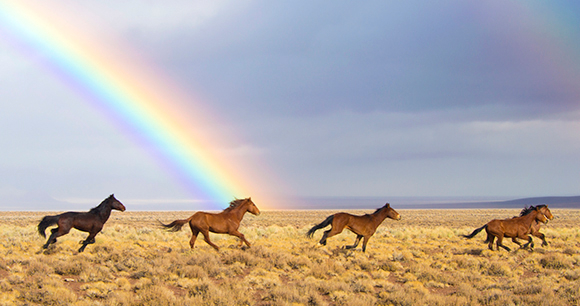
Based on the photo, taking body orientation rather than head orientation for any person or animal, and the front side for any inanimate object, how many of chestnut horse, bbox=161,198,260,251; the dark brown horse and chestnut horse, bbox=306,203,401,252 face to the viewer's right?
3

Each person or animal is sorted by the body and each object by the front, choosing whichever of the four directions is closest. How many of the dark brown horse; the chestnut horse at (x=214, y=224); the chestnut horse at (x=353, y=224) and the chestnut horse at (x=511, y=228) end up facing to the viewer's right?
4

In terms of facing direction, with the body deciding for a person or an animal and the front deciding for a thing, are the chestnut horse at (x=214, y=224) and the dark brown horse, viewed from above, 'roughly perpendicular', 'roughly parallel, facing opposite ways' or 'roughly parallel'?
roughly parallel

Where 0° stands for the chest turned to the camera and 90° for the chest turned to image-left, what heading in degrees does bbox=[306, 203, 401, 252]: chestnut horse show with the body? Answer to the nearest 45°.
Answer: approximately 270°

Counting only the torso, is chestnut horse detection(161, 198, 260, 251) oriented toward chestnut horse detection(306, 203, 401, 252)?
yes

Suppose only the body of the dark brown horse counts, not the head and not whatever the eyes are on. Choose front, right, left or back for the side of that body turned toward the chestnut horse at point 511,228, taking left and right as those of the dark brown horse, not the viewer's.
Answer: front

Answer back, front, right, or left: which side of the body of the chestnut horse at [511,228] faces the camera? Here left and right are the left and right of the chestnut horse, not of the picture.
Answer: right

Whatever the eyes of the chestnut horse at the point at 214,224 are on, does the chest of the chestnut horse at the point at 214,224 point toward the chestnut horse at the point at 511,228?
yes

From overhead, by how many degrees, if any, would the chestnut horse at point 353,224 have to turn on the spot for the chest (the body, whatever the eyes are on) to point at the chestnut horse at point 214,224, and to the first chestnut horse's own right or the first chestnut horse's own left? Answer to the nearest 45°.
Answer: approximately 180°

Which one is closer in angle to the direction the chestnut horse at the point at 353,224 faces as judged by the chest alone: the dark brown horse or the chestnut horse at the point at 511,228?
the chestnut horse

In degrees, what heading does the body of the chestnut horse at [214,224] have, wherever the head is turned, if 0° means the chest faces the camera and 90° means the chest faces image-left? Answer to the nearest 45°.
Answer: approximately 270°

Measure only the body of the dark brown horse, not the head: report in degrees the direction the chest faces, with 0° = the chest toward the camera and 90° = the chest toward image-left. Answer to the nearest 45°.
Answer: approximately 270°

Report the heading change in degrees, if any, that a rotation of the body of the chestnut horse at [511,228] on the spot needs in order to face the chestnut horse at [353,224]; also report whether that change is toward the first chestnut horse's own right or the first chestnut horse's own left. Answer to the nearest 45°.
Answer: approximately 135° to the first chestnut horse's own right

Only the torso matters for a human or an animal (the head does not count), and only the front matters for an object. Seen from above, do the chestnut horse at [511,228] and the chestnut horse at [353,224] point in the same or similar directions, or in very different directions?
same or similar directions

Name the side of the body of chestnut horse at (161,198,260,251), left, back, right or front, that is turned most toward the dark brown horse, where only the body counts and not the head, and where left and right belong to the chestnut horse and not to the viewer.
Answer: back
